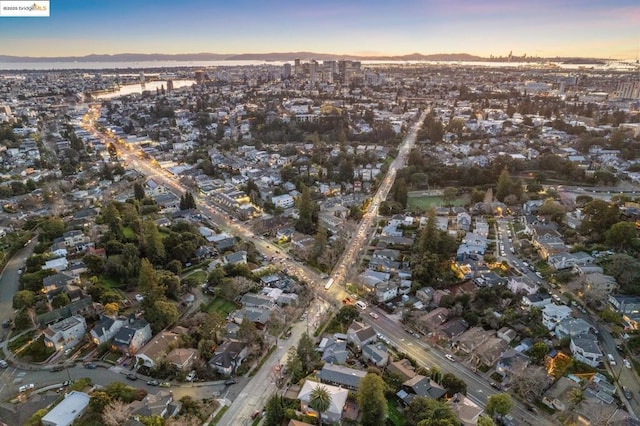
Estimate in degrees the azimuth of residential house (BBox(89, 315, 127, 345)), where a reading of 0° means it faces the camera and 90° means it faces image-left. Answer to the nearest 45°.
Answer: approximately 45°

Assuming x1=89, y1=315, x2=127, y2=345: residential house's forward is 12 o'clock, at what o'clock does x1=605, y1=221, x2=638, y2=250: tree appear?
The tree is roughly at 8 o'clock from the residential house.

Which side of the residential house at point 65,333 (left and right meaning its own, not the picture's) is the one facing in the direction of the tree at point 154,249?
back

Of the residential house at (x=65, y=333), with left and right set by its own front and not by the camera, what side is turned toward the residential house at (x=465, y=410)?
left

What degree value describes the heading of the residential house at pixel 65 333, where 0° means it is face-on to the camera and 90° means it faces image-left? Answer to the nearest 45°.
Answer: approximately 45°

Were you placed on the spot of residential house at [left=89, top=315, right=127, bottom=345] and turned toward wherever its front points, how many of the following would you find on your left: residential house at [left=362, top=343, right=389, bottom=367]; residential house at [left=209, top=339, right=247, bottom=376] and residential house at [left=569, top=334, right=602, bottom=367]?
3

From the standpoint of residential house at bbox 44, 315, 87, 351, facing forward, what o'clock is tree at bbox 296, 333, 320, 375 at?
The tree is roughly at 9 o'clock from the residential house.

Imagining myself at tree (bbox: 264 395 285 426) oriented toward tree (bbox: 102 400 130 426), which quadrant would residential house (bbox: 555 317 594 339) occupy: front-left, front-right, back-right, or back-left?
back-right
